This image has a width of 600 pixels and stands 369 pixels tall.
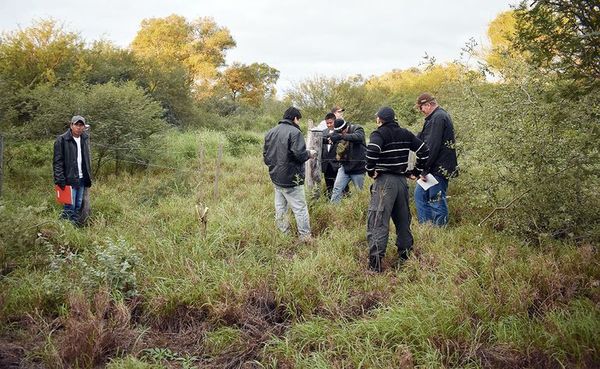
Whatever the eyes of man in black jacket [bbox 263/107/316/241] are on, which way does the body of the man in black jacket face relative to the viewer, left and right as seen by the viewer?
facing away from the viewer and to the right of the viewer

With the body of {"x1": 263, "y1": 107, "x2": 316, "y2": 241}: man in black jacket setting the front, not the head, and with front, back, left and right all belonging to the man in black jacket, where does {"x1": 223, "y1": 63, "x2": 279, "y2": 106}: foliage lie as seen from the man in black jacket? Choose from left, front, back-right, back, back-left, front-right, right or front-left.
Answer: front-left

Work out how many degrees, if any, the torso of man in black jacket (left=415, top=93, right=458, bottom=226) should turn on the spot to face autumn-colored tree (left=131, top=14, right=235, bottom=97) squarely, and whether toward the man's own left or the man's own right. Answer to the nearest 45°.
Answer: approximately 45° to the man's own right

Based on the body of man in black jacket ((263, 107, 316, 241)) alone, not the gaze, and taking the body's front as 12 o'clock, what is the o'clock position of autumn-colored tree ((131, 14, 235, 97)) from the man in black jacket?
The autumn-colored tree is roughly at 10 o'clock from the man in black jacket.

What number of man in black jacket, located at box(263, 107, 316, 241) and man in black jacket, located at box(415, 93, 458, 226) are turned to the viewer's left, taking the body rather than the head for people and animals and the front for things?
1

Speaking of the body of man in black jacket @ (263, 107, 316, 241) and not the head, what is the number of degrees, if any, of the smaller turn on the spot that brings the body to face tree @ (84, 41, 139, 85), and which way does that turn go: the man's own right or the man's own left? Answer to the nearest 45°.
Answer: approximately 90° to the man's own left

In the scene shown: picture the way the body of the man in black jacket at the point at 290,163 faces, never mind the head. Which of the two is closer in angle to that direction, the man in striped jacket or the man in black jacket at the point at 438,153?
the man in black jacket

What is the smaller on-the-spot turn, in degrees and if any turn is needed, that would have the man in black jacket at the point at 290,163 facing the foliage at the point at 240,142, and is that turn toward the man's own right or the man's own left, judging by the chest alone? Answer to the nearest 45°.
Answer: approximately 45° to the man's own left

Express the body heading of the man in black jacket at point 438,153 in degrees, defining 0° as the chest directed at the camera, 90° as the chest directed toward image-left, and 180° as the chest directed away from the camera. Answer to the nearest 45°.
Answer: approximately 90°

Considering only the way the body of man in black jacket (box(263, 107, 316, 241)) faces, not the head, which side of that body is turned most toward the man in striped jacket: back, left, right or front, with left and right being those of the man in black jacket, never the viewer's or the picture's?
right

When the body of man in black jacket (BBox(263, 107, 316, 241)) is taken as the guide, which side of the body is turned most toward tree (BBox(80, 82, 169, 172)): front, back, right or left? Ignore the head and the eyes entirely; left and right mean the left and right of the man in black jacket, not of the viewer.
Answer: left

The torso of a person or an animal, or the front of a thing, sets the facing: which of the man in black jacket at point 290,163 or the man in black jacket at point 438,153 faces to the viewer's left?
the man in black jacket at point 438,153
